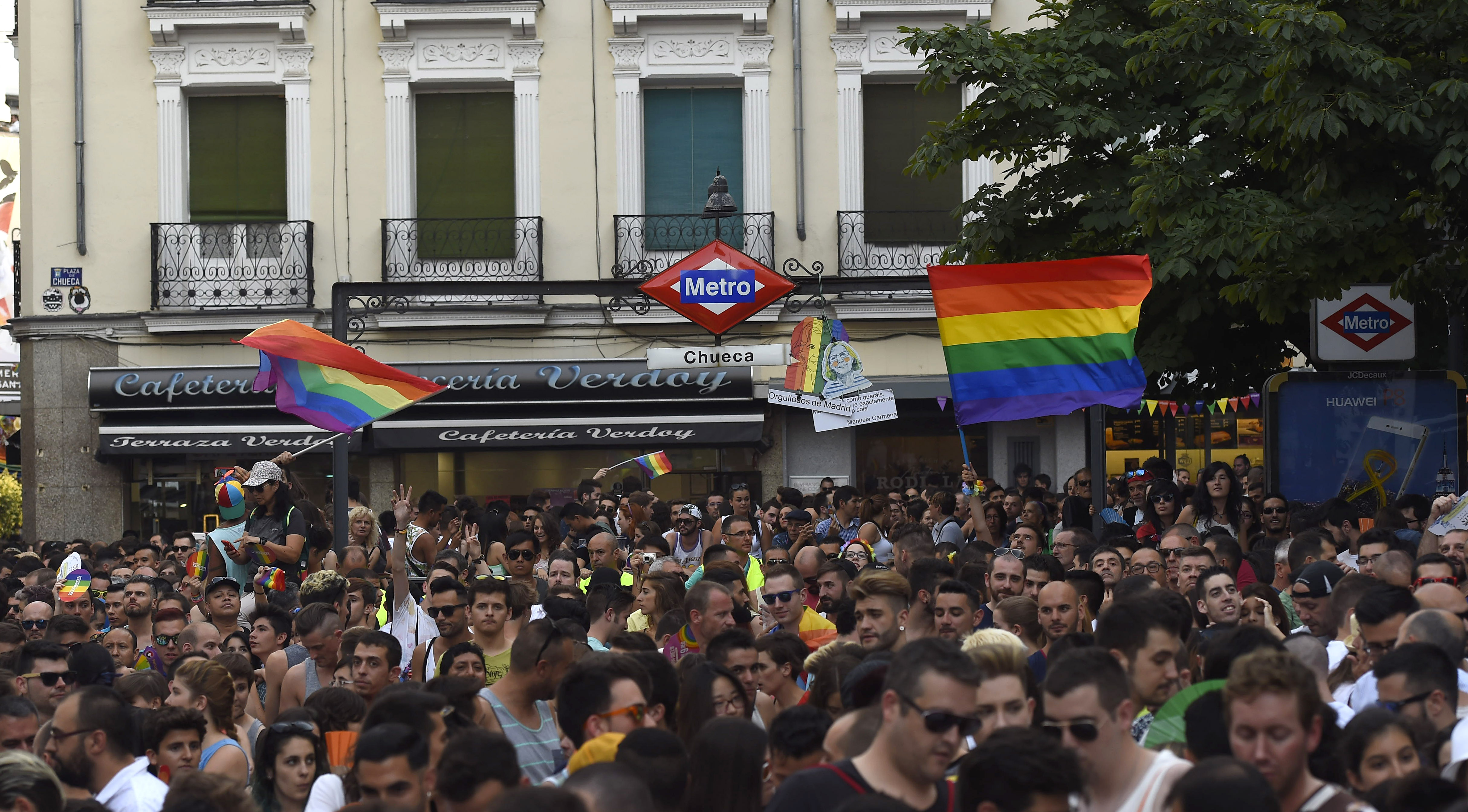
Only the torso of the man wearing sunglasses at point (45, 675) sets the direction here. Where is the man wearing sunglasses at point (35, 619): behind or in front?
behind

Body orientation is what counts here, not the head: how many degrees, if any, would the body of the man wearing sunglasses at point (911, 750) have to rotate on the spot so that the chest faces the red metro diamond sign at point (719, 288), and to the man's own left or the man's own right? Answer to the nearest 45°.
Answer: approximately 135° to the man's own left

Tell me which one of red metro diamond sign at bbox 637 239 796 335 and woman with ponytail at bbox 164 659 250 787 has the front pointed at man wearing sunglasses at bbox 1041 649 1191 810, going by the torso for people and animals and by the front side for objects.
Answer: the red metro diamond sign

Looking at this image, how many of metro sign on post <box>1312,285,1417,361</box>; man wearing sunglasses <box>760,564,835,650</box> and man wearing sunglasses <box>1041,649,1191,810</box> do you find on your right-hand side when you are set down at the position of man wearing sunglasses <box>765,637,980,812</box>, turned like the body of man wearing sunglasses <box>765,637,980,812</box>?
0

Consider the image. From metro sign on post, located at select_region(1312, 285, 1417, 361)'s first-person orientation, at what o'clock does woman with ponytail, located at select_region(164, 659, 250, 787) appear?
The woman with ponytail is roughly at 1 o'clock from the metro sign on post.

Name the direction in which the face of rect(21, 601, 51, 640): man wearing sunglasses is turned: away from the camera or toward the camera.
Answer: toward the camera

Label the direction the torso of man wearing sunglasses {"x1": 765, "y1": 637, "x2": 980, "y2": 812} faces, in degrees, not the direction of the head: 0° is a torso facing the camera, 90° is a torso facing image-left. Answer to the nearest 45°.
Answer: approximately 315°

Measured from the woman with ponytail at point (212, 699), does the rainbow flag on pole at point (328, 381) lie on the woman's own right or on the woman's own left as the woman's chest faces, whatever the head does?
on the woman's own right

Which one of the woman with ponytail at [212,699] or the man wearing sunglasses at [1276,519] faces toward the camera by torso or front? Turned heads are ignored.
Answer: the man wearing sunglasses

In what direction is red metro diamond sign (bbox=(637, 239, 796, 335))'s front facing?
toward the camera

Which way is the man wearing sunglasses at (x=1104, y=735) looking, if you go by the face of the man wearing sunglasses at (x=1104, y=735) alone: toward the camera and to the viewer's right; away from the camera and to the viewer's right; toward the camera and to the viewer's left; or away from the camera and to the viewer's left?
toward the camera and to the viewer's left

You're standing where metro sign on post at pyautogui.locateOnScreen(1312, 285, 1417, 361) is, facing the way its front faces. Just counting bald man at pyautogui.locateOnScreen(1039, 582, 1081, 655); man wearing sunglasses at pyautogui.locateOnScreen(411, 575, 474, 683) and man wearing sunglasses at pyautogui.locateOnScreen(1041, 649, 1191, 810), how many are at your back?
0

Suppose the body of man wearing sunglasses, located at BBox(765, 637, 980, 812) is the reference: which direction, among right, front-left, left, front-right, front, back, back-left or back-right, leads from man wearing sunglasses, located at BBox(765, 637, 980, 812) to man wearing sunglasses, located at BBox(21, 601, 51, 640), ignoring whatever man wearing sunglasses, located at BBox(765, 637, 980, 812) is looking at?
back

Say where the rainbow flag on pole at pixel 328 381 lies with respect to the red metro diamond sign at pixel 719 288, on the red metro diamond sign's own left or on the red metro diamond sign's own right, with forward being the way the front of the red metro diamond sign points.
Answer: on the red metro diamond sign's own right

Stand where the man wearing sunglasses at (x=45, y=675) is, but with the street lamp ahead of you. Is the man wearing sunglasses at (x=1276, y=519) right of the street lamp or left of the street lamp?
right

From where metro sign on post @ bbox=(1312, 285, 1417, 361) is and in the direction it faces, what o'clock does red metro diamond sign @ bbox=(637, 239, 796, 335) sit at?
The red metro diamond sign is roughly at 3 o'clock from the metro sign on post.

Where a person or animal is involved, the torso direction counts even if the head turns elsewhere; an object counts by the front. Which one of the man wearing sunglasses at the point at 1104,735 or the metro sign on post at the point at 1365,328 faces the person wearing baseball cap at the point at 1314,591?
the metro sign on post

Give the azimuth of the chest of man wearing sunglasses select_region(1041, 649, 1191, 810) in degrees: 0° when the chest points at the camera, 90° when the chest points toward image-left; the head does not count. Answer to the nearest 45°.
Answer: approximately 45°

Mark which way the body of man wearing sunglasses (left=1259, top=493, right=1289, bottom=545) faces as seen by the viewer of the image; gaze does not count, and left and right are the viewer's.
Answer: facing the viewer
